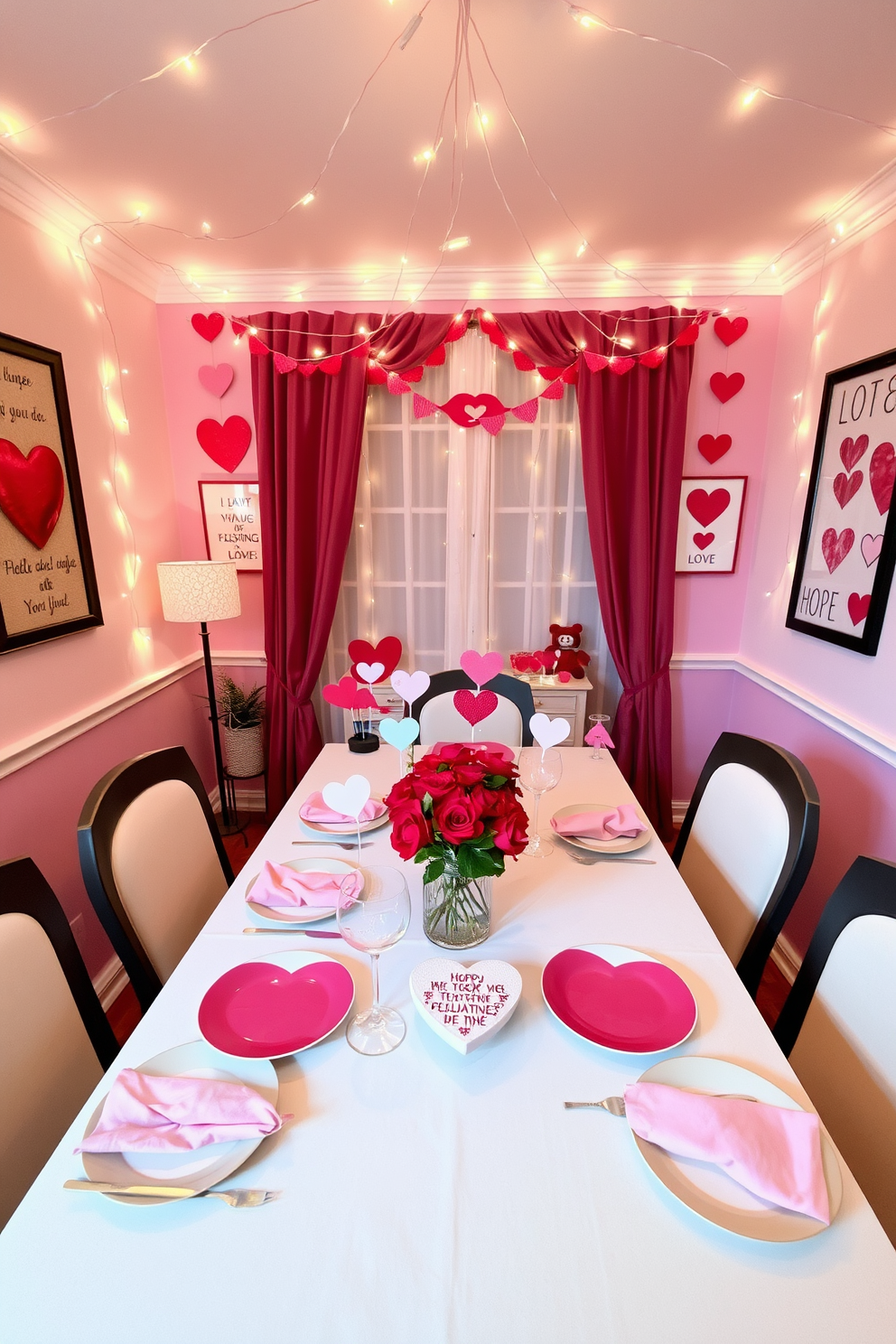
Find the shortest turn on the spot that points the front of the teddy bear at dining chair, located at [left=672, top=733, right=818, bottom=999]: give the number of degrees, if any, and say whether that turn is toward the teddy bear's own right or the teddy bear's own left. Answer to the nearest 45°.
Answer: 0° — it already faces it

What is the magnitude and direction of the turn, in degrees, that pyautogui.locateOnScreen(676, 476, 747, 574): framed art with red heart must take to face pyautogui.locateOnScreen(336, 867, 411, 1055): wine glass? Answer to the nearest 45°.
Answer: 0° — it already faces it

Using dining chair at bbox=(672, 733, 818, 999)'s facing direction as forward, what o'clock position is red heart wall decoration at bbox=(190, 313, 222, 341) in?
The red heart wall decoration is roughly at 2 o'clock from the dining chair.

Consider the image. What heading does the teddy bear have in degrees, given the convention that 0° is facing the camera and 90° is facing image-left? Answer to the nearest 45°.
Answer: approximately 0°

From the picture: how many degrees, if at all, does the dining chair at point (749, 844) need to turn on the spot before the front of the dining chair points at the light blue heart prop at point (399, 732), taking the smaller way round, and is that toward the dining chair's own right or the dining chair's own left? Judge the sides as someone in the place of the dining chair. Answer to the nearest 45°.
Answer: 0° — it already faces it

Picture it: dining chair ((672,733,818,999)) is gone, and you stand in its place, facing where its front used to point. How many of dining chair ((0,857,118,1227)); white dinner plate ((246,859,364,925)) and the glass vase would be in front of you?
3

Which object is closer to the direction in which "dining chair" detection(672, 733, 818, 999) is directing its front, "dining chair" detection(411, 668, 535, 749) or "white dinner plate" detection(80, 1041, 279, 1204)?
the white dinner plate

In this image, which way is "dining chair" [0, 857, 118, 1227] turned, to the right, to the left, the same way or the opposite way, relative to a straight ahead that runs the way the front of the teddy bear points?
to the left

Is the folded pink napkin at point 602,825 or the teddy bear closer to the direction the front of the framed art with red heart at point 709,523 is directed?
the folded pink napkin

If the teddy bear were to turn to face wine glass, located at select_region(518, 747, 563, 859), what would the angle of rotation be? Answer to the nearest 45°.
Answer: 0° — it already faces it

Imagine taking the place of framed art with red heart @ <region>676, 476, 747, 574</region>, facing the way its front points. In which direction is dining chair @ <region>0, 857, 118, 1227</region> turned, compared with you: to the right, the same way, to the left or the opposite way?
to the left

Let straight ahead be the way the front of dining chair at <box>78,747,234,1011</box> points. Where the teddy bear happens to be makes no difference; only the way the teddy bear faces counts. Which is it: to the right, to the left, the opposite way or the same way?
to the right

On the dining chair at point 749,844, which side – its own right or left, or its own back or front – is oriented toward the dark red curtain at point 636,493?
right
